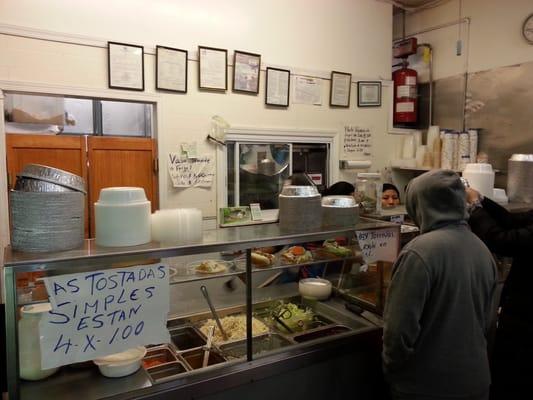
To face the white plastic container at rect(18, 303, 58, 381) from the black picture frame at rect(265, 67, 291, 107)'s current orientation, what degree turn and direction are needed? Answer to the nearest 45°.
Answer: approximately 45° to its right

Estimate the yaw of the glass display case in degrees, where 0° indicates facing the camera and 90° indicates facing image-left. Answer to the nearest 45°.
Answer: approximately 315°

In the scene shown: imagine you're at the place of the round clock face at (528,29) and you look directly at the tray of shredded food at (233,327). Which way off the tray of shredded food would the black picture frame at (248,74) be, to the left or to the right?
right

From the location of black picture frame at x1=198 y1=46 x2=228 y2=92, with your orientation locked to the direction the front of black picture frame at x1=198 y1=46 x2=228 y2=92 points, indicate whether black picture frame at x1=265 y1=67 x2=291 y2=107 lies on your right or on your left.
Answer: on your left

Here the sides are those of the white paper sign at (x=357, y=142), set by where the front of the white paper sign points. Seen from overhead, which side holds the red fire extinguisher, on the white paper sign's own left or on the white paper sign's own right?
on the white paper sign's own left

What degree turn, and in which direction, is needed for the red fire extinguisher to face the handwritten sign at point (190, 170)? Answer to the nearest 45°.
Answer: approximately 45° to its right

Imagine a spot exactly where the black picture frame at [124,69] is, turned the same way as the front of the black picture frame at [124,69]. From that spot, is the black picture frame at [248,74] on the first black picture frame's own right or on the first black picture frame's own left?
on the first black picture frame's own left

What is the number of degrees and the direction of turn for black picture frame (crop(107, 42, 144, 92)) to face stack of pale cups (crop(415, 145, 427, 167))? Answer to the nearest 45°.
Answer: approximately 45° to its left

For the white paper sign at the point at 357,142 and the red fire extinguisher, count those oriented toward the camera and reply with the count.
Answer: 2
